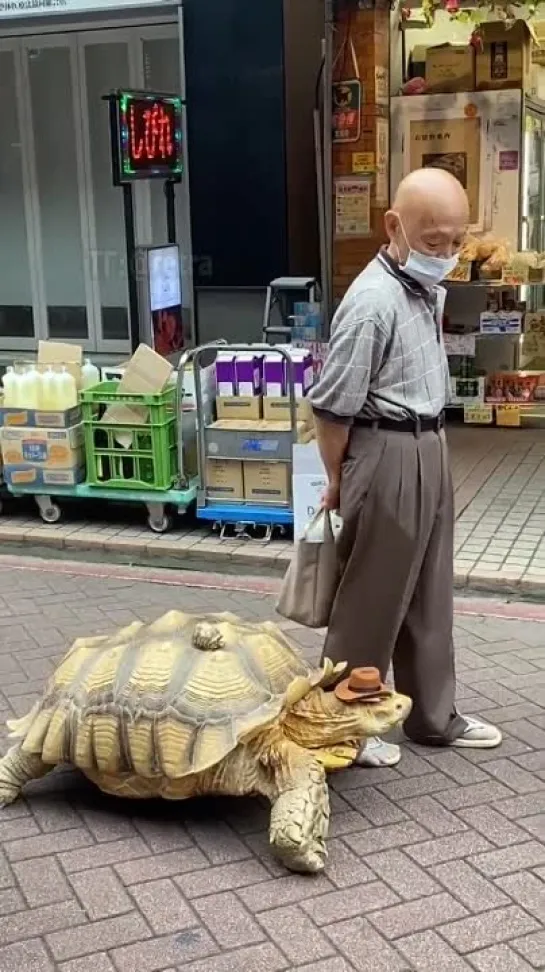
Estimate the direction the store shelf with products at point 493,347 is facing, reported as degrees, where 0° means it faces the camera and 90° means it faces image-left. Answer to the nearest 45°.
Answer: approximately 0°

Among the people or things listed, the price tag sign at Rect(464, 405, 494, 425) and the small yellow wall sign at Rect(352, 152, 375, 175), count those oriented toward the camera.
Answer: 2

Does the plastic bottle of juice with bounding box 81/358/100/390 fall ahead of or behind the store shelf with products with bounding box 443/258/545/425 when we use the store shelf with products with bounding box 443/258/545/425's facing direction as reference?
ahead

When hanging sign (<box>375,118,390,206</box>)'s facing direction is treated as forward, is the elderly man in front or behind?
in front

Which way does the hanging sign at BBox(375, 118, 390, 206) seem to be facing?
toward the camera

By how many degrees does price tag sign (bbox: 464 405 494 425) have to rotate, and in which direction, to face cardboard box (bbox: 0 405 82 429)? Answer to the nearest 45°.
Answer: approximately 45° to its right

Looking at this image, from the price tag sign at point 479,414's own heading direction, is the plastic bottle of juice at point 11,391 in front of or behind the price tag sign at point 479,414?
in front

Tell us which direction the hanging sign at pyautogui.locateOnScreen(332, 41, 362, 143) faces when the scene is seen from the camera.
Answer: facing the viewer

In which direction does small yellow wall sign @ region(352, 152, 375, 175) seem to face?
toward the camera
